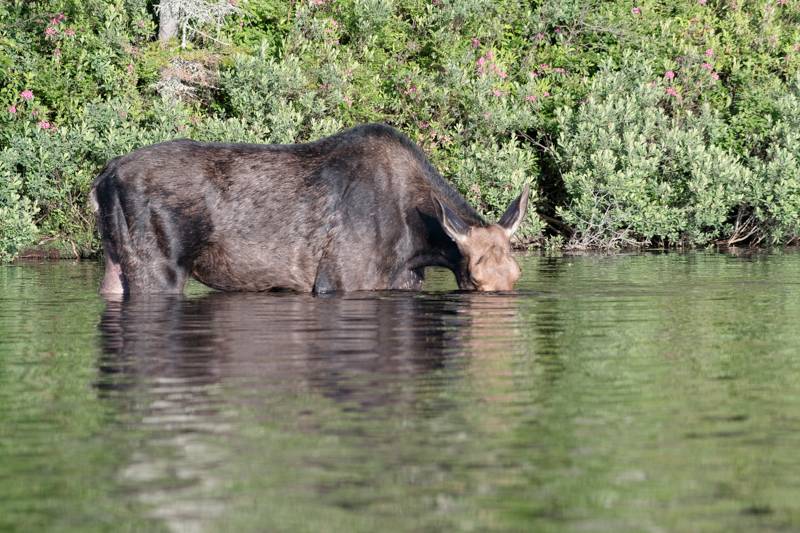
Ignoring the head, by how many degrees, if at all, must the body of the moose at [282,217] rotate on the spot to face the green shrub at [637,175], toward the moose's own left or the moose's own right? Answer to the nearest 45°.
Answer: approximately 45° to the moose's own left

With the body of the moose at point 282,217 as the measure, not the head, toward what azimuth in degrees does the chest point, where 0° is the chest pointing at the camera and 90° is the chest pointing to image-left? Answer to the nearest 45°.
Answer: approximately 270°
